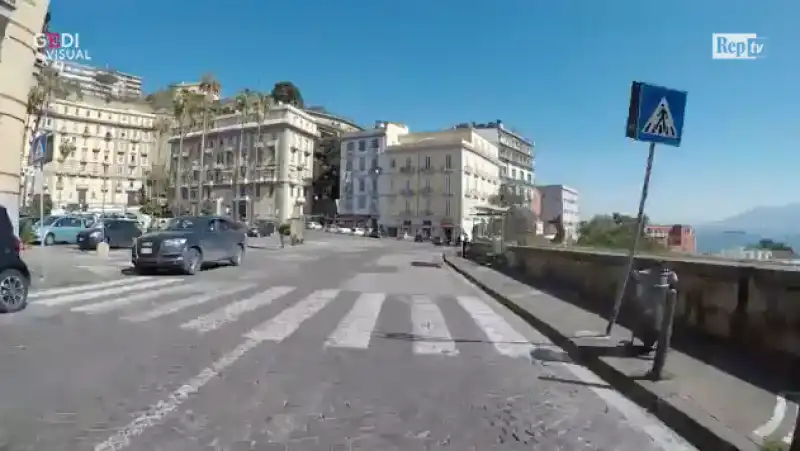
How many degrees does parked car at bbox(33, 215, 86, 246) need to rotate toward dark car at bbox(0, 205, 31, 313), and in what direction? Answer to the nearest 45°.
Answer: approximately 45° to its left

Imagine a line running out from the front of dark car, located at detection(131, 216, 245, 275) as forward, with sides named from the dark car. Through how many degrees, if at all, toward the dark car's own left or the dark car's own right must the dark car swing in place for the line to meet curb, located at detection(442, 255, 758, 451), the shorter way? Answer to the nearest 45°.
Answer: approximately 45° to the dark car's own left

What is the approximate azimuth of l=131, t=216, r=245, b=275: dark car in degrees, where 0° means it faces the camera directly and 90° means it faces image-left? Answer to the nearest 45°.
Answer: approximately 45°

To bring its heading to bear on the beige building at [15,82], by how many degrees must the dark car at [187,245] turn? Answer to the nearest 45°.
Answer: approximately 45° to its right

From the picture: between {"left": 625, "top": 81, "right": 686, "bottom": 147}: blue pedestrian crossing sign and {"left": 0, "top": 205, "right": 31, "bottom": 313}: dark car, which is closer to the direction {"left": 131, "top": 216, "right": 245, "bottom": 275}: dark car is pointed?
the dark car

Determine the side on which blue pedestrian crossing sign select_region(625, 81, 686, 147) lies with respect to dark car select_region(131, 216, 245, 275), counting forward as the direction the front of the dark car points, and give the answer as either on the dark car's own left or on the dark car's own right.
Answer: on the dark car's own left

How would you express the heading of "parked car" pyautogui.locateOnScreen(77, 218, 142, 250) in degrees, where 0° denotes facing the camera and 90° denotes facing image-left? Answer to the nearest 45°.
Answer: approximately 45°

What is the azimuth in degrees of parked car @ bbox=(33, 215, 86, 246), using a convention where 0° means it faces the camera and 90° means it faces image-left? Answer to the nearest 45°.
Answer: approximately 45°

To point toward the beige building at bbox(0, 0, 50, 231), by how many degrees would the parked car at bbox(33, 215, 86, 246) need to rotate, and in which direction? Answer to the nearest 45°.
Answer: approximately 45° to its left
